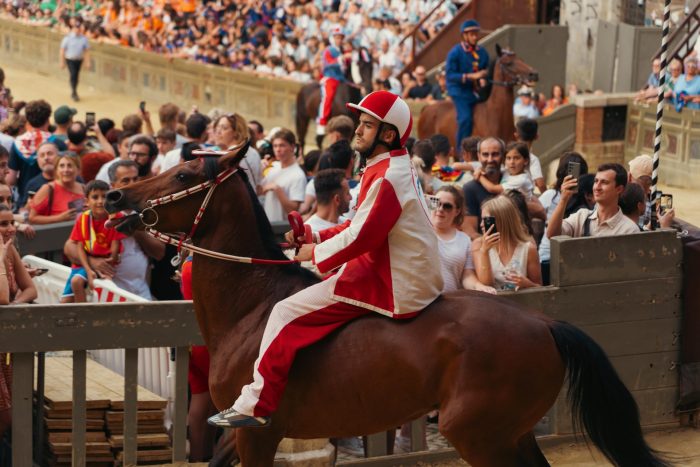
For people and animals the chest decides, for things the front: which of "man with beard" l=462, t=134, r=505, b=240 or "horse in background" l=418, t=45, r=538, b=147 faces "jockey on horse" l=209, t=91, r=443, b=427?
the man with beard

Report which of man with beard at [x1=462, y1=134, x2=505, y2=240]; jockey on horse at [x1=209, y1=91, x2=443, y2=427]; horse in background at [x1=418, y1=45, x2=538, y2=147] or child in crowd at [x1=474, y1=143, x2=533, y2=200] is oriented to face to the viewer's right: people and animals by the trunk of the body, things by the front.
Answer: the horse in background

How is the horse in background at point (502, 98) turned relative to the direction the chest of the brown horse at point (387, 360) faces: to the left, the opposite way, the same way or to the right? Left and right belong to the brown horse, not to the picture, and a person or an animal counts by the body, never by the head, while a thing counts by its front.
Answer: the opposite way

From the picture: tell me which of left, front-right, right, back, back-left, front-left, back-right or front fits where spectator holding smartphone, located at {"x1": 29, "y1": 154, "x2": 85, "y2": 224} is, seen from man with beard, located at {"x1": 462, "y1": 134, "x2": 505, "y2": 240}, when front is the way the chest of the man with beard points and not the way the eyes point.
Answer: right

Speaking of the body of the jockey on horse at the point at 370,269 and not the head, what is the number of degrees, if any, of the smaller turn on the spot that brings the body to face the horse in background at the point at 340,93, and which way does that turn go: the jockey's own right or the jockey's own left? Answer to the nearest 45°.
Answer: approximately 90° to the jockey's own right

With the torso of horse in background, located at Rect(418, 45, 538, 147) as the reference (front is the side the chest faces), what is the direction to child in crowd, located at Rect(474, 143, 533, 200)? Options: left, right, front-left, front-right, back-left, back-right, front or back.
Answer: right

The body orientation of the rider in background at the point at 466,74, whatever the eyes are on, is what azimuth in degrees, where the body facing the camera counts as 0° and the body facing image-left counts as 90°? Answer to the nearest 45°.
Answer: approximately 315°

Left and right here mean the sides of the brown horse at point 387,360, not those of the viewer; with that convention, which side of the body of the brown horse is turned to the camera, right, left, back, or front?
left

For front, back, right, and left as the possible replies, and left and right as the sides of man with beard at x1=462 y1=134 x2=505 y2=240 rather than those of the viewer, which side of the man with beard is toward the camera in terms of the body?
front

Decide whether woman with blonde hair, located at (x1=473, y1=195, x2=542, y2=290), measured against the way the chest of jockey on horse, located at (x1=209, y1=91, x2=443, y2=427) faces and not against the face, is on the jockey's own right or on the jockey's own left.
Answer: on the jockey's own right

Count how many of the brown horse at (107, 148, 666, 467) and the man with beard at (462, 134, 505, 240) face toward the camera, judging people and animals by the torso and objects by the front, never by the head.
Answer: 1

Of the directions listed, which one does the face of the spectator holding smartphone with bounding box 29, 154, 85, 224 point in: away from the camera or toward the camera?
toward the camera

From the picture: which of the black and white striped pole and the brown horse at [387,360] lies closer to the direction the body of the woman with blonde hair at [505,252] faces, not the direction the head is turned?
the brown horse

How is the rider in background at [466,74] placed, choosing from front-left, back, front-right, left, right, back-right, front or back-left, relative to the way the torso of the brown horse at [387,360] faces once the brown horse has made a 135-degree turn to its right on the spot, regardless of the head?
front-left

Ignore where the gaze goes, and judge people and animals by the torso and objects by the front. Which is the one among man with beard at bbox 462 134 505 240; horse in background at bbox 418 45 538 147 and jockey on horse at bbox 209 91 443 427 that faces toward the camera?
the man with beard

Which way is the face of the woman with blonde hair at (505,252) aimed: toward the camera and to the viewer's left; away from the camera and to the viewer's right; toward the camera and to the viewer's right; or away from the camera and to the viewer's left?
toward the camera and to the viewer's left

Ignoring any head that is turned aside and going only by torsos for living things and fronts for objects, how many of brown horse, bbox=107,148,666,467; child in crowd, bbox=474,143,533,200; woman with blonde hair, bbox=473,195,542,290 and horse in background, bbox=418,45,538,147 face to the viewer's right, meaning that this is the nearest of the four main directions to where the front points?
1

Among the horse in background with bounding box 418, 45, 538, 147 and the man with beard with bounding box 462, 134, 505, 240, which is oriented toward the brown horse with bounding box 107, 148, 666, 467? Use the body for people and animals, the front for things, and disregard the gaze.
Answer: the man with beard
